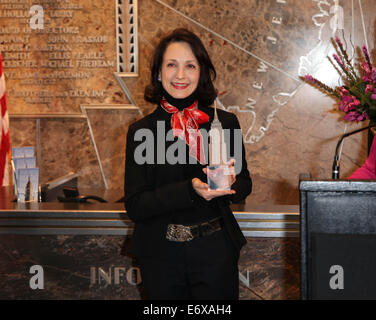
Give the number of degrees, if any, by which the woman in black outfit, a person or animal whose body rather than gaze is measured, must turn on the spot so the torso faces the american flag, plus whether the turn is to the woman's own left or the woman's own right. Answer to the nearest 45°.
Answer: approximately 135° to the woman's own right

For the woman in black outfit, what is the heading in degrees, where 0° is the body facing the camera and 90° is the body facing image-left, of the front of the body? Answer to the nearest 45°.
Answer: approximately 0°

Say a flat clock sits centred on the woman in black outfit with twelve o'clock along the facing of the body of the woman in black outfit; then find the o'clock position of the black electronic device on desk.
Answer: The black electronic device on desk is roughly at 5 o'clock from the woman in black outfit.
